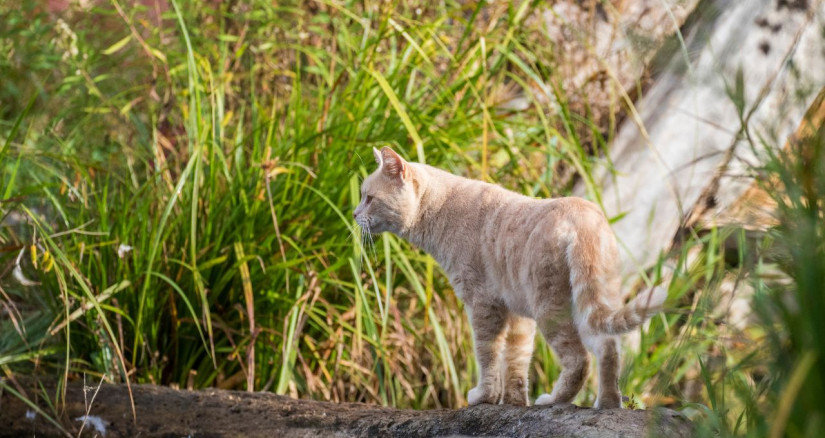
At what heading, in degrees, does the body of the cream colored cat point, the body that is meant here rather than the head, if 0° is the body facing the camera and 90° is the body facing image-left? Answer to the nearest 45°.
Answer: approximately 135°

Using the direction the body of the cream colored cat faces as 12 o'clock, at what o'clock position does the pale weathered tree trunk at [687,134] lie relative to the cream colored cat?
The pale weathered tree trunk is roughly at 2 o'clock from the cream colored cat.
